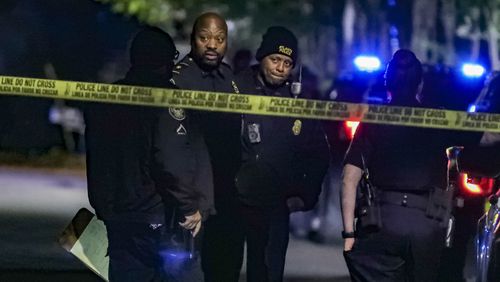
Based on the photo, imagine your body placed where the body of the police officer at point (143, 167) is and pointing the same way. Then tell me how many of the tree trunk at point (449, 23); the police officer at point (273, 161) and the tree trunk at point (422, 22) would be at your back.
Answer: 0

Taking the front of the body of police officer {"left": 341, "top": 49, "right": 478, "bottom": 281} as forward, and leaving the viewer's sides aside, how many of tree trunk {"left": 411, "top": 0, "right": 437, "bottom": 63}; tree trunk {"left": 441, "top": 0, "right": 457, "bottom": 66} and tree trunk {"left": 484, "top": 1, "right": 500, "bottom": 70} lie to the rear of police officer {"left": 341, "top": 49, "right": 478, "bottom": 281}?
0

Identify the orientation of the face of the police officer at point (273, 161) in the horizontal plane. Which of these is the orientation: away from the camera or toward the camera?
toward the camera

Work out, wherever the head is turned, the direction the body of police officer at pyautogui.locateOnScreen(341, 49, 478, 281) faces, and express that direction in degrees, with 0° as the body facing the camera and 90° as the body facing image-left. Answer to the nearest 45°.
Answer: approximately 180°

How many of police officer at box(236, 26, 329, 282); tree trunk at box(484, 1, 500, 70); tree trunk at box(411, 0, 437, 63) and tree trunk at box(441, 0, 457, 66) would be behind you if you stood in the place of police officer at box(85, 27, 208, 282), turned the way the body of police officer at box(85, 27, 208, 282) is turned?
0

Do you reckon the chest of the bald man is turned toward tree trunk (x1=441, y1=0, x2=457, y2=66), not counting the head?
no

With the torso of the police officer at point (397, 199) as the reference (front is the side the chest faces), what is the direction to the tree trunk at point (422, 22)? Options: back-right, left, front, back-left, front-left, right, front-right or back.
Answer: front

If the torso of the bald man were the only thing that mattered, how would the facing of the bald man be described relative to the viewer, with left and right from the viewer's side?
facing the viewer and to the right of the viewer

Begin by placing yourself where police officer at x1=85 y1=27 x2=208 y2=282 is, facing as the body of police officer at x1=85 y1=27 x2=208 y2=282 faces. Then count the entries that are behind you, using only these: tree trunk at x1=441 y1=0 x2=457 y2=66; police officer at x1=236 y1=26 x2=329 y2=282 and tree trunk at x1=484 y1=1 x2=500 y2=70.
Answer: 0

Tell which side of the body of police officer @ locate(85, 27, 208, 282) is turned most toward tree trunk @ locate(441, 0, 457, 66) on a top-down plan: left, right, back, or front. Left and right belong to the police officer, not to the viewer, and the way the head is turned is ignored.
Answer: front

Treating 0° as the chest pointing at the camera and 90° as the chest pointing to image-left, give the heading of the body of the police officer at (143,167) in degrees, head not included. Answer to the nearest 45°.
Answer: approximately 225°

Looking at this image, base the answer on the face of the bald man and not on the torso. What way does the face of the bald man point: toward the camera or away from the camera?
toward the camera
